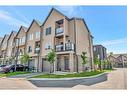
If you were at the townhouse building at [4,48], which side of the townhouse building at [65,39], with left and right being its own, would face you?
right

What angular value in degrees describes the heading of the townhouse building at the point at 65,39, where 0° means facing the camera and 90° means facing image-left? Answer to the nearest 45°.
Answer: approximately 45°

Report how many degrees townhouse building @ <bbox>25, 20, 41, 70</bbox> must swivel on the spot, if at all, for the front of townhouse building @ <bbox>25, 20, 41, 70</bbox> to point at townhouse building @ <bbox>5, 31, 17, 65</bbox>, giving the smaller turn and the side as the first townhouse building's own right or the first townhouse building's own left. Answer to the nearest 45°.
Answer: approximately 90° to the first townhouse building's own right

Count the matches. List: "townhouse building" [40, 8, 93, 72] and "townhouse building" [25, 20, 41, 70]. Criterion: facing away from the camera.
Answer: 0

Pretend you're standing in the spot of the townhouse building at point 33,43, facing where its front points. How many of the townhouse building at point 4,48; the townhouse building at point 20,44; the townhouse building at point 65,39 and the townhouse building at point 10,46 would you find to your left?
1

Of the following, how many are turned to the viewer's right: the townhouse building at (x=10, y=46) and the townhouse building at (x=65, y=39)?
0

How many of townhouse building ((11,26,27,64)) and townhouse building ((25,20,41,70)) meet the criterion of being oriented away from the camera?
0

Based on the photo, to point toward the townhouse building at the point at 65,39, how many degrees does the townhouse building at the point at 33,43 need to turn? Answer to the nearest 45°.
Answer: approximately 90° to its left
